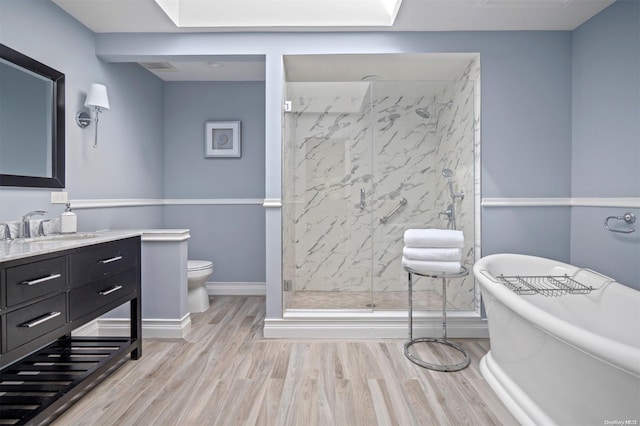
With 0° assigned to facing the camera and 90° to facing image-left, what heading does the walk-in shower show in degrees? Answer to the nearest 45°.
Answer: approximately 0°

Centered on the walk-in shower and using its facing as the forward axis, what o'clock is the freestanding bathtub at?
The freestanding bathtub is roughly at 11 o'clock from the walk-in shower.

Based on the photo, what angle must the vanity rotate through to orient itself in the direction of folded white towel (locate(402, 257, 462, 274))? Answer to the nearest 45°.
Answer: approximately 45° to its left

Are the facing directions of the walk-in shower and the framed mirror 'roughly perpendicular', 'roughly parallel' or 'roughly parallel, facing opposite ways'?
roughly perpendicular

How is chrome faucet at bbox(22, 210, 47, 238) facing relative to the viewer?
to the viewer's right
